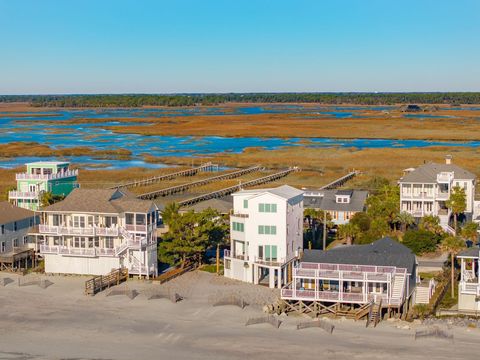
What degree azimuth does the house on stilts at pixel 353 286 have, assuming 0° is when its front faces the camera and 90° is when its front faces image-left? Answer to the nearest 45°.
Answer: approximately 0°
